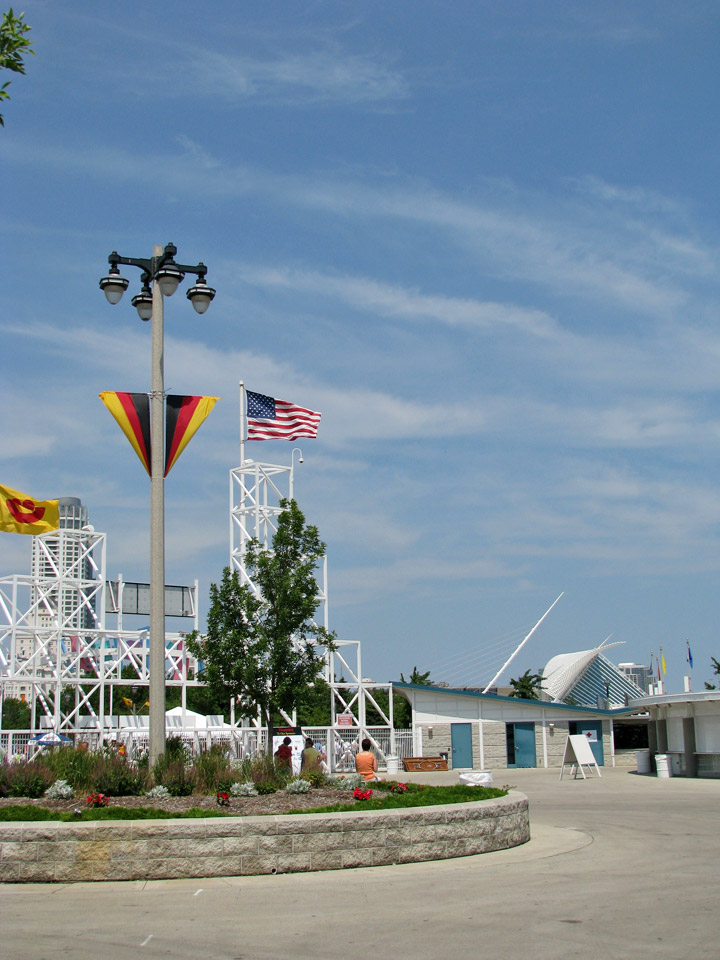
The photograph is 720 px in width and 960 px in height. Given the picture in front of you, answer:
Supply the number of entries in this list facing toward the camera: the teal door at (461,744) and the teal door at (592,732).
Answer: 2

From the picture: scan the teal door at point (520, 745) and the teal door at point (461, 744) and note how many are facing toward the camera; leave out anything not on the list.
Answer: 2

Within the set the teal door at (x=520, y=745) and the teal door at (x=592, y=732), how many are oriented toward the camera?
2
